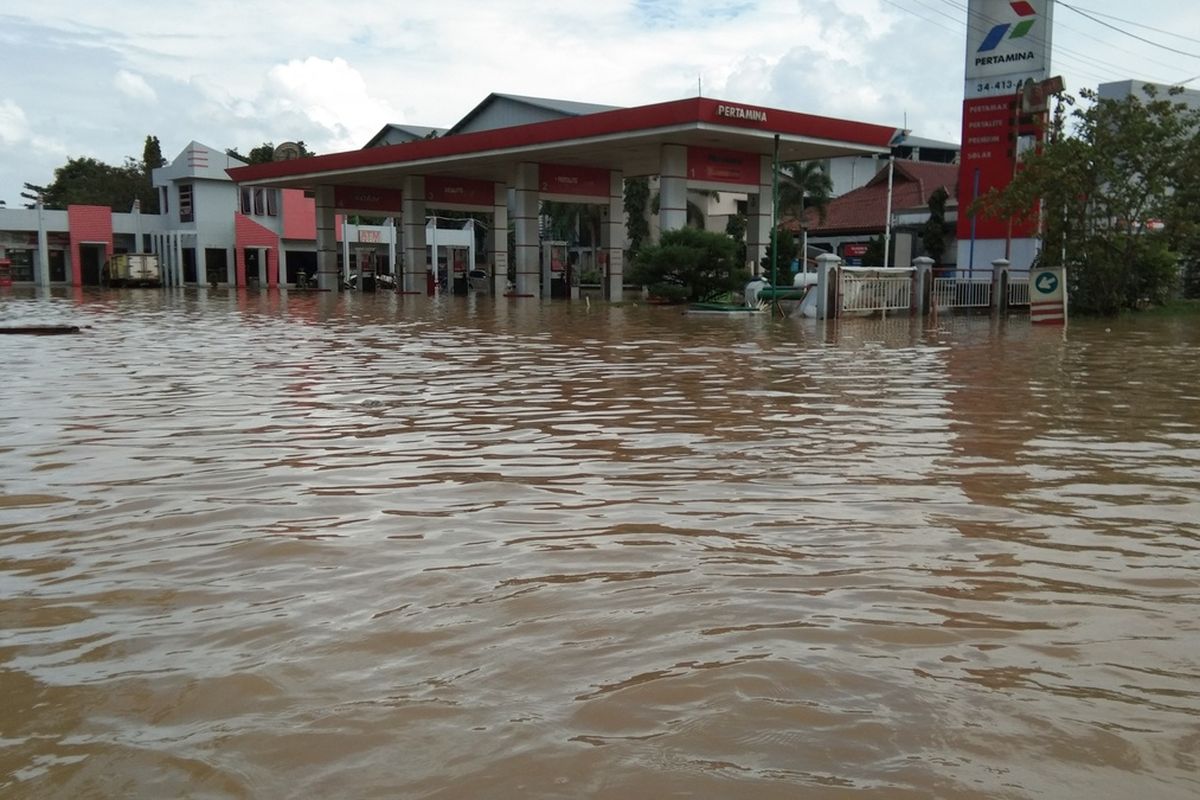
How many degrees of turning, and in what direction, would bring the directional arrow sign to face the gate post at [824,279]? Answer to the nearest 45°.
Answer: approximately 90° to its right

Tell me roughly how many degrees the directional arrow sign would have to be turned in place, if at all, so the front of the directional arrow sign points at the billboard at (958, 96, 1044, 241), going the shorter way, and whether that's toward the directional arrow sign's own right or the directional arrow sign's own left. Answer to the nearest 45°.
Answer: approximately 180°

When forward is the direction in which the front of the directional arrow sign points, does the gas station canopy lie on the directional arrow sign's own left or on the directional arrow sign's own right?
on the directional arrow sign's own right

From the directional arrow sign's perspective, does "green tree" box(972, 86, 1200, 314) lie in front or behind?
behind

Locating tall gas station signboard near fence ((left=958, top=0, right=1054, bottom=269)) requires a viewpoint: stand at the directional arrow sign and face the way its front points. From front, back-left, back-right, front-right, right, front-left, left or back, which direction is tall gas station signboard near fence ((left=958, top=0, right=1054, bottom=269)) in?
back

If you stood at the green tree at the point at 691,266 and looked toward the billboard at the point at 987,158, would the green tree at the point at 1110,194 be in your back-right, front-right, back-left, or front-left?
front-right

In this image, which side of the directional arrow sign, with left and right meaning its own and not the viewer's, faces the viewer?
front

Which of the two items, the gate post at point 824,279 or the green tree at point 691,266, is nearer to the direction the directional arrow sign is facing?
the gate post

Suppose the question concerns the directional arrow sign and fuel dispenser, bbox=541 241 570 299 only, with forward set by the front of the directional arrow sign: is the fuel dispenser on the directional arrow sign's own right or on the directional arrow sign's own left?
on the directional arrow sign's own right

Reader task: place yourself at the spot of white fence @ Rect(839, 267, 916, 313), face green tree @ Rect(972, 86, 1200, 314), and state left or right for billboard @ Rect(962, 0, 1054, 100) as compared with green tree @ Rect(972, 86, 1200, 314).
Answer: left

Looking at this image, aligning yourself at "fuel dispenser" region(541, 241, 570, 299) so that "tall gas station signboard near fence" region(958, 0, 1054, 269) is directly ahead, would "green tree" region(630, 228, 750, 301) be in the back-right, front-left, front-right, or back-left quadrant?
front-right

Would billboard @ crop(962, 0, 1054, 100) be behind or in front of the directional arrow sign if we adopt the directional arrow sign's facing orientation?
behind

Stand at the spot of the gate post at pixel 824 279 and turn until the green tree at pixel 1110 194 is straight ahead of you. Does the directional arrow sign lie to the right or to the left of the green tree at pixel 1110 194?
right

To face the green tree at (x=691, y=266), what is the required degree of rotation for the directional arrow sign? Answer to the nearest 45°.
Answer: approximately 135° to its right

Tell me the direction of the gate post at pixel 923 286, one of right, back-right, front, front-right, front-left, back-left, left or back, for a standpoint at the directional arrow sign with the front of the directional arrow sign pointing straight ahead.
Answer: back-right
